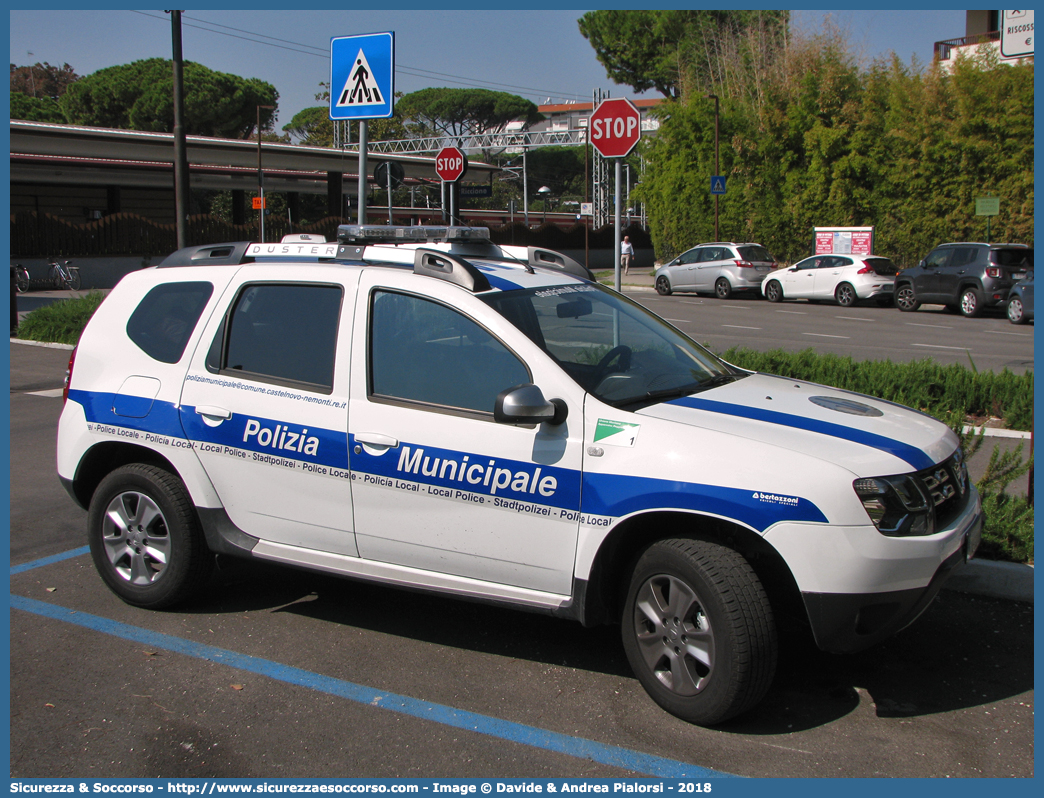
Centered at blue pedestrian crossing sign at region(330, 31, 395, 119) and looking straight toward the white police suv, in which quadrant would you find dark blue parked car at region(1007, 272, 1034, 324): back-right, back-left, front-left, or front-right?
back-left

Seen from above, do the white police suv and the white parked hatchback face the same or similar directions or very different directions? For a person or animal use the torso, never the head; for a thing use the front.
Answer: very different directions

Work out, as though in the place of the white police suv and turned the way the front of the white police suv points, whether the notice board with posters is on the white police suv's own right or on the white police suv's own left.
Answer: on the white police suv's own left

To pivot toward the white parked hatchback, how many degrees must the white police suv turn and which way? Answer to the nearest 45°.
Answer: approximately 135° to its left

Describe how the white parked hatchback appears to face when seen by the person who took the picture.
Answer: facing away from the viewer and to the left of the viewer

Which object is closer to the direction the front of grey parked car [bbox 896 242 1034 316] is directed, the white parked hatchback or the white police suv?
the white parked hatchback

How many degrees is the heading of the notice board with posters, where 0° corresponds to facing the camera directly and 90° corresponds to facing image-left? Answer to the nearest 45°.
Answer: approximately 0°

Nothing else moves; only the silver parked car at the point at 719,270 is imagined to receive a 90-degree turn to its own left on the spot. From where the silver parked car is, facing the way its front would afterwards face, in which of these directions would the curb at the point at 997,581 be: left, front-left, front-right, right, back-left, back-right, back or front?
front-left

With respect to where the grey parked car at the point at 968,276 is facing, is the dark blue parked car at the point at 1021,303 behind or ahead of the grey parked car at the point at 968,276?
behind

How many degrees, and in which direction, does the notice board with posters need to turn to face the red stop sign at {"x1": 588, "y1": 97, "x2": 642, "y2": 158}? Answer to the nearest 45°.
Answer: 0° — it already faces it

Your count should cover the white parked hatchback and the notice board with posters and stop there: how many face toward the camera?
1

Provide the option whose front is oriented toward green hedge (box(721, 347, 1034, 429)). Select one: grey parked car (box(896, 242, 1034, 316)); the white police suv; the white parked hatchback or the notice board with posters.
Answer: the notice board with posters
